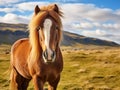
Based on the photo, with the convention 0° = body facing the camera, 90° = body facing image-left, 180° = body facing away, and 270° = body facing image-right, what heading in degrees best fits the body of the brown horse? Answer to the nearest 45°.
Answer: approximately 315°
